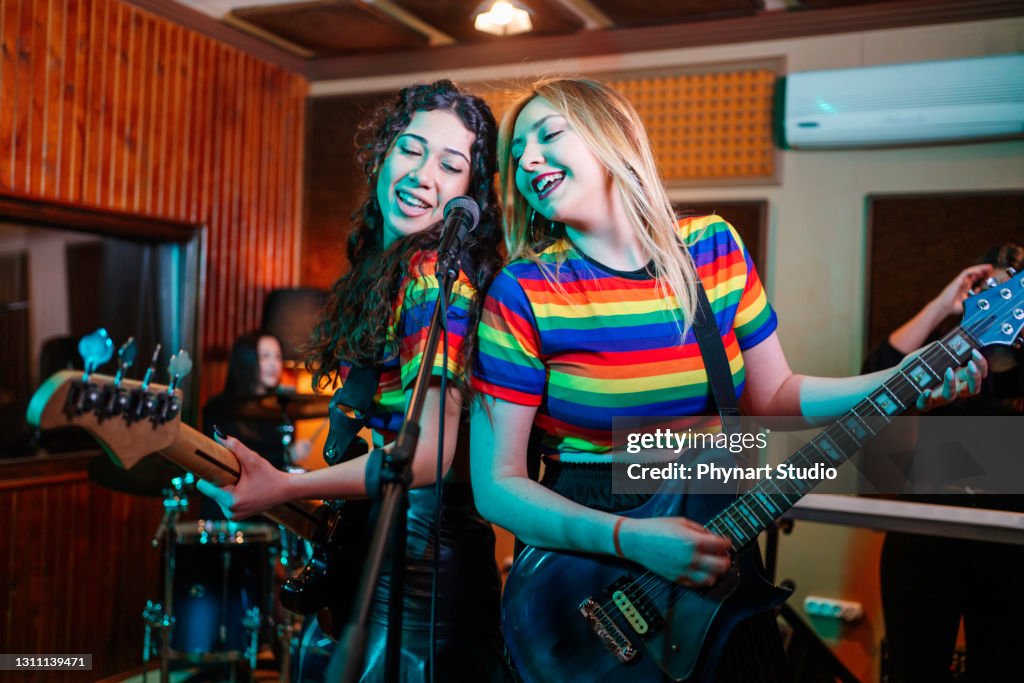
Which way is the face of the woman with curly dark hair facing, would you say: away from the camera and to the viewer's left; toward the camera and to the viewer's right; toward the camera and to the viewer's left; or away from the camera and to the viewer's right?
toward the camera and to the viewer's right

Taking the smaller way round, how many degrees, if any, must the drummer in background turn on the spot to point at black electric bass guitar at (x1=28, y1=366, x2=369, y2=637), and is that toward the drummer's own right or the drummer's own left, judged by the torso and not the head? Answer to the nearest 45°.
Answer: approximately 45° to the drummer's own right

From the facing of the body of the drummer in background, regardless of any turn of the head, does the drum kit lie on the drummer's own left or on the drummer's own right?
on the drummer's own right

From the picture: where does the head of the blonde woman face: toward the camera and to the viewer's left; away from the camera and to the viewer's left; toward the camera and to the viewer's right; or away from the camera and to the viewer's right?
toward the camera and to the viewer's left

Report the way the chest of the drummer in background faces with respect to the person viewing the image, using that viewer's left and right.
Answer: facing the viewer and to the right of the viewer
